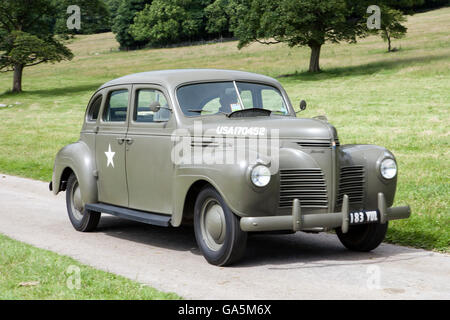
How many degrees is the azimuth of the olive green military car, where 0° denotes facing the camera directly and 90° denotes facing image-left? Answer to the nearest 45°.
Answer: approximately 315°

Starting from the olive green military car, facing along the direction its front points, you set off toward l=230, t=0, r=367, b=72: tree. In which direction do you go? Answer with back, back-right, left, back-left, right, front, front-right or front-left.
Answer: back-left

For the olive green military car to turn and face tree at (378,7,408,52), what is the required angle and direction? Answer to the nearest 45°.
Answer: approximately 135° to its left

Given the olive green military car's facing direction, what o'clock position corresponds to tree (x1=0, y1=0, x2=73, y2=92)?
The tree is roughly at 7 o'clock from the olive green military car.
